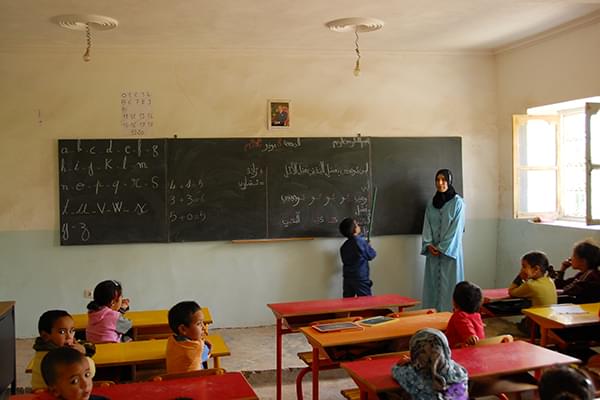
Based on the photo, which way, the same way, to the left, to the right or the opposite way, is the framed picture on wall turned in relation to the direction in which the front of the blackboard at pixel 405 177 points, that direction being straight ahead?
the same way

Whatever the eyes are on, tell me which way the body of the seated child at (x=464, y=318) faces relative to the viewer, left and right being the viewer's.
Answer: facing away from the viewer

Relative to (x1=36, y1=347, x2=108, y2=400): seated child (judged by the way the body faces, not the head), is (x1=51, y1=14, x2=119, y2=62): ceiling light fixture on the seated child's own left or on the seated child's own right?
on the seated child's own left

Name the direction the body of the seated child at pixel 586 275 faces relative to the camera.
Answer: to the viewer's left

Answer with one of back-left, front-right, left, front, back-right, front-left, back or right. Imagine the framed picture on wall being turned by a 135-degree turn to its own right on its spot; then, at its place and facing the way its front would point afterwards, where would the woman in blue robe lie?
back-right

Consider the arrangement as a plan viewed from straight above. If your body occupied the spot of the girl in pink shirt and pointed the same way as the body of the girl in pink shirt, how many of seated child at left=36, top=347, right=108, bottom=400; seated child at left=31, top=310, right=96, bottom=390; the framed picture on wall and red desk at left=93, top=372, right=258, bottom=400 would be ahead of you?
1

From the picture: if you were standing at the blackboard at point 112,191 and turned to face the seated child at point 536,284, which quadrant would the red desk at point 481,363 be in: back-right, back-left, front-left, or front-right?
front-right

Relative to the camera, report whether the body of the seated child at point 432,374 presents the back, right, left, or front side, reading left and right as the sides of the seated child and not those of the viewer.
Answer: back

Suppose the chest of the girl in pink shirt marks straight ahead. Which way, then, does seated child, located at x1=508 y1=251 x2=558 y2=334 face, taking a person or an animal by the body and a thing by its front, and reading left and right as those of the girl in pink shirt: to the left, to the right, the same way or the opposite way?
to the left

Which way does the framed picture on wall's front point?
toward the camera

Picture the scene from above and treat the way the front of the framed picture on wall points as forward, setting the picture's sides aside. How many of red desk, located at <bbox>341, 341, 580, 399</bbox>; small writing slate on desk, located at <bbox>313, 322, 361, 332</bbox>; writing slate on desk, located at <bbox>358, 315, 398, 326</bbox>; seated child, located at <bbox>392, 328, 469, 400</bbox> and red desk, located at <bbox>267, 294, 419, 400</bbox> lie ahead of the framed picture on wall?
5

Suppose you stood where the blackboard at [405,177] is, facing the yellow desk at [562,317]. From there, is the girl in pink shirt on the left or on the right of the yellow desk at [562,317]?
right

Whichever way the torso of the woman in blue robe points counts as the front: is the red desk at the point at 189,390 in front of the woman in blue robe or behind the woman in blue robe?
in front

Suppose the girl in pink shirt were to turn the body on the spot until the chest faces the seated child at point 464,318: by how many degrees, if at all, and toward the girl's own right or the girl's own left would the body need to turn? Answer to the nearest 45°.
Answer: approximately 90° to the girl's own right

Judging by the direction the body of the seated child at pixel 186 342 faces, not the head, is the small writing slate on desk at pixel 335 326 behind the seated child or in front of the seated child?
in front
